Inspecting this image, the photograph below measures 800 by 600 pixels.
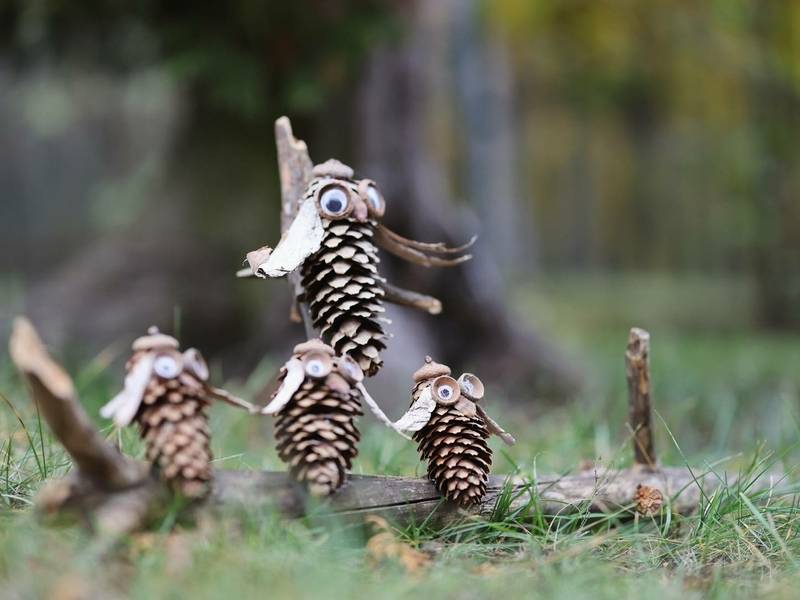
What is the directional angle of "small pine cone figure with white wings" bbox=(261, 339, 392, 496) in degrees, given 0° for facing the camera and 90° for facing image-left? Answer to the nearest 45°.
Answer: approximately 315°

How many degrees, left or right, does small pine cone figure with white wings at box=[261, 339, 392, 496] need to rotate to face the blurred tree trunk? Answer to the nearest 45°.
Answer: approximately 135° to its left
